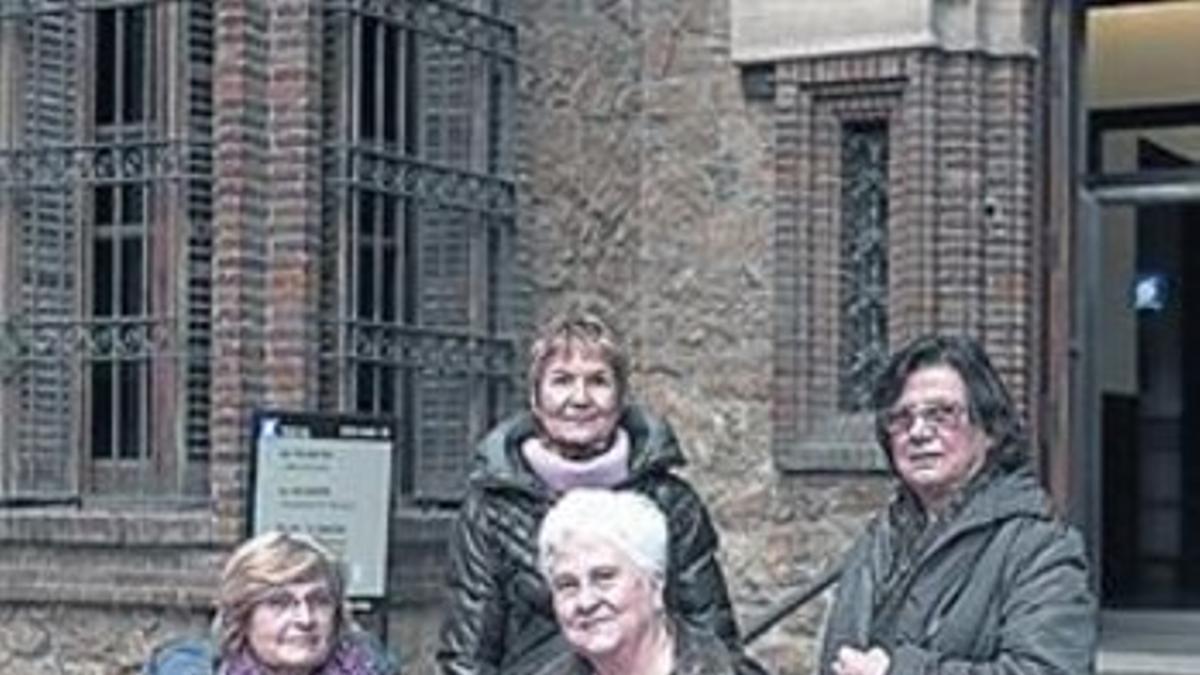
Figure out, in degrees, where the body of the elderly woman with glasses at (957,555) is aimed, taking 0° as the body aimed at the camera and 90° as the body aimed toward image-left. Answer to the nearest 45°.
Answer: approximately 45°

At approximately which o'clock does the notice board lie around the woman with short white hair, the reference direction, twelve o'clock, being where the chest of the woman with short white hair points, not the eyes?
The notice board is roughly at 4 o'clock from the woman with short white hair.

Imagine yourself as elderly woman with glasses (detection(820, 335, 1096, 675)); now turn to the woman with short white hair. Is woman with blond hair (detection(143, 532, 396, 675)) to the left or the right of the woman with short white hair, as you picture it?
right

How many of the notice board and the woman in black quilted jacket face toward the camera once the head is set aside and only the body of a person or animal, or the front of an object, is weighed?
2

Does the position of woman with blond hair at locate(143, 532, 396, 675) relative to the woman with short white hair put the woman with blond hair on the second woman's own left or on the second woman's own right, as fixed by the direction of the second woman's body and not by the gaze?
on the second woman's own right

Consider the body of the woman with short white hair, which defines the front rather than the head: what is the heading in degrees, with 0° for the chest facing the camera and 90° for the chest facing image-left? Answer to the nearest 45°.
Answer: approximately 45°

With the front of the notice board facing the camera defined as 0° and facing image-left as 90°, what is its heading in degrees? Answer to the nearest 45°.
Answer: approximately 0°

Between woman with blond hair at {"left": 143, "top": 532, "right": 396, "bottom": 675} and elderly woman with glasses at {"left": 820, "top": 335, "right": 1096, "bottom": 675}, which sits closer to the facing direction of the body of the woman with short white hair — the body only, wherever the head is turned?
the woman with blond hair
